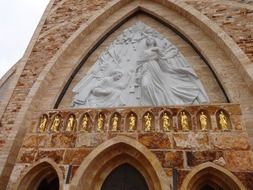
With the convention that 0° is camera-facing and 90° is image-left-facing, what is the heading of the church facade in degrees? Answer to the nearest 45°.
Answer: approximately 0°
